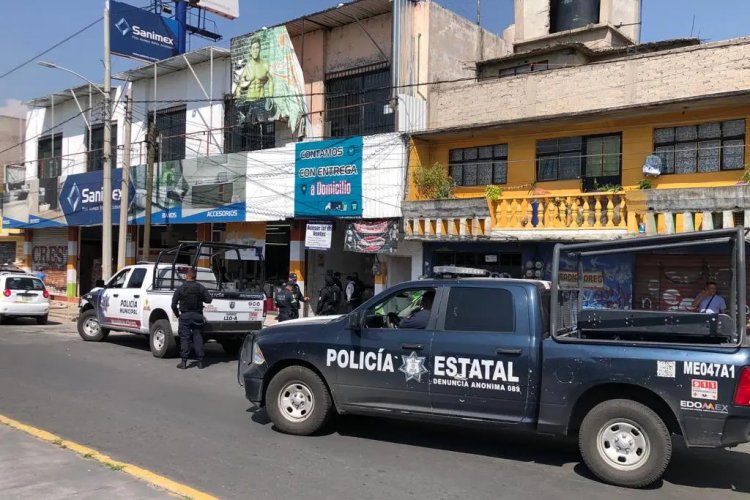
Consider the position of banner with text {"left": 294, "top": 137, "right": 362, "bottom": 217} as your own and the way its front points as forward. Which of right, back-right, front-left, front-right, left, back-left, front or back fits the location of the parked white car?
front-right

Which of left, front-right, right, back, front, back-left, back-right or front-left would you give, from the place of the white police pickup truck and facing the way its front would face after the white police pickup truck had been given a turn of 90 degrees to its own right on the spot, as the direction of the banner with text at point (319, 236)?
front

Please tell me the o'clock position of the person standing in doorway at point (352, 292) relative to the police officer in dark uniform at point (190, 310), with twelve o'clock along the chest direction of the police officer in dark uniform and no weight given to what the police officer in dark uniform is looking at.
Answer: The person standing in doorway is roughly at 1 o'clock from the police officer in dark uniform.

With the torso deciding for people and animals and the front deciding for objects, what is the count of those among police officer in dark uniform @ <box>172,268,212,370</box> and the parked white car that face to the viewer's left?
0

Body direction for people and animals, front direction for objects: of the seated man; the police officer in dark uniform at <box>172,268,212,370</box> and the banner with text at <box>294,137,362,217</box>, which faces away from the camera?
the police officer in dark uniform

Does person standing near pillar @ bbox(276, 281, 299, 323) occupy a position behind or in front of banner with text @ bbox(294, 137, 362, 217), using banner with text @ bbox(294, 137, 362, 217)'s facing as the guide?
in front

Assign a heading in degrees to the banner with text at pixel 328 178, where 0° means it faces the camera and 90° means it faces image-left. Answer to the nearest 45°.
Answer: approximately 45°

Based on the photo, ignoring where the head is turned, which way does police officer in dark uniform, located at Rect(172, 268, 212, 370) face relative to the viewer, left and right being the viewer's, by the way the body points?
facing away from the viewer

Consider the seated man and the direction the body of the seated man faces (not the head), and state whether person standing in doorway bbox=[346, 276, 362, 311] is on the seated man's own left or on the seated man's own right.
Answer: on the seated man's own right

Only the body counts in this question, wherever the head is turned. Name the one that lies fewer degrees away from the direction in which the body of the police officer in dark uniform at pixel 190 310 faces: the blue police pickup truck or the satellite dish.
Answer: the satellite dish
